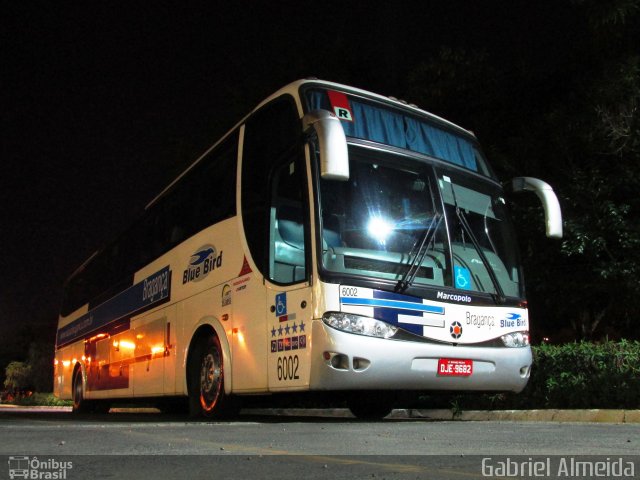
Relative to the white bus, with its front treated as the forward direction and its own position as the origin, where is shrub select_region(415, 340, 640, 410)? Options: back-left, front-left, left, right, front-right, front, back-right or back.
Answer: left

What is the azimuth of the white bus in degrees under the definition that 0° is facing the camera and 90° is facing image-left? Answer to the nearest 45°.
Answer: approximately 315°
